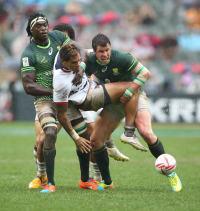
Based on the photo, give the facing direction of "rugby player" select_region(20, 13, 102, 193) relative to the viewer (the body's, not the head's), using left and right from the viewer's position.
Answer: facing the viewer and to the right of the viewer

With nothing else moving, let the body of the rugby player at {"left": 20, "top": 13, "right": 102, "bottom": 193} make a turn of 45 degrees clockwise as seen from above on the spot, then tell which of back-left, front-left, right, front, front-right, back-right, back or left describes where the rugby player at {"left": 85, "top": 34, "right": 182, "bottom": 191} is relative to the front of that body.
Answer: left

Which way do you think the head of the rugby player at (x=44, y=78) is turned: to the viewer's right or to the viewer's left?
to the viewer's right
